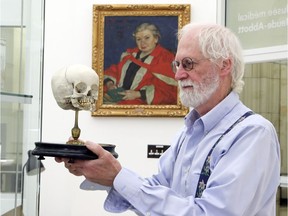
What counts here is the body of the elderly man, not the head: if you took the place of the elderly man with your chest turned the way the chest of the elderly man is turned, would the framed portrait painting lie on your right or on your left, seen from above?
on your right

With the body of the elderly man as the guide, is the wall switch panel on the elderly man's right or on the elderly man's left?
on the elderly man's right

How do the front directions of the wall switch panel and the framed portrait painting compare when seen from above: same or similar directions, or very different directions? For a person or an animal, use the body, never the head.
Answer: same or similar directions

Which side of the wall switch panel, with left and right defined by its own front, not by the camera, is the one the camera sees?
front

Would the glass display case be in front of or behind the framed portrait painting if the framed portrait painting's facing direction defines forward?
in front

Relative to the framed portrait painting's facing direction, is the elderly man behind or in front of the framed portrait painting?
in front

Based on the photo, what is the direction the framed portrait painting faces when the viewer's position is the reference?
facing the viewer

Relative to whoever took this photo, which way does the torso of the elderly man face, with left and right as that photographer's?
facing the viewer and to the left of the viewer

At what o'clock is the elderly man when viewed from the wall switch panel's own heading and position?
The elderly man is roughly at 12 o'clock from the wall switch panel.

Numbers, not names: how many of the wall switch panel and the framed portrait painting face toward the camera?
2
